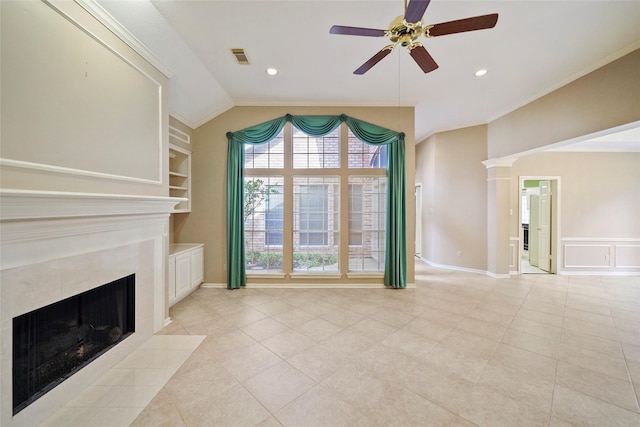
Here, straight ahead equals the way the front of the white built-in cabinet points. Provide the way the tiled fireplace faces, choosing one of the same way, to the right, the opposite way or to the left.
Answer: the same way

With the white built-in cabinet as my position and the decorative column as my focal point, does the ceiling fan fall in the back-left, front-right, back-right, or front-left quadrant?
front-right

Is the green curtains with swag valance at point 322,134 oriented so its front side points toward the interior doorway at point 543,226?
no

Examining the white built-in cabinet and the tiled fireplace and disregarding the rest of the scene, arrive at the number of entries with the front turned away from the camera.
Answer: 0

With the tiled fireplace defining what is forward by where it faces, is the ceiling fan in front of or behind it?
in front

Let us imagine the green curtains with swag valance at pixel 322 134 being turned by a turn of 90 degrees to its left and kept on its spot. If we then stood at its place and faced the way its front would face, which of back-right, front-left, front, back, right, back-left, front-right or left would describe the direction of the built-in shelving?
back

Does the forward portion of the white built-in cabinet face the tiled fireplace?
no

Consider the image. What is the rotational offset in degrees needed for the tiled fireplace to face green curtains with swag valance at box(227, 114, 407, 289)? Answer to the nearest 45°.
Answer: approximately 45° to its left

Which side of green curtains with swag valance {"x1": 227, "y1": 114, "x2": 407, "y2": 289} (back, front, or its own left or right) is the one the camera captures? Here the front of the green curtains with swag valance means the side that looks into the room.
front

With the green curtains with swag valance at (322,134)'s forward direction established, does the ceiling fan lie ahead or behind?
ahead

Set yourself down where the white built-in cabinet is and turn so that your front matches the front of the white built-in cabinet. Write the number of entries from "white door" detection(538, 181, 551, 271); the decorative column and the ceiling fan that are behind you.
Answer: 0

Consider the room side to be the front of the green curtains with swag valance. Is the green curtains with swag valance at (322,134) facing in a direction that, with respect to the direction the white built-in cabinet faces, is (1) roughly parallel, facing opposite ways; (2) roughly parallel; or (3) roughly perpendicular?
roughly perpendicular

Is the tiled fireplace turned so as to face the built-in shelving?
no

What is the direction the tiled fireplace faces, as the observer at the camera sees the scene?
facing the viewer and to the right of the viewer

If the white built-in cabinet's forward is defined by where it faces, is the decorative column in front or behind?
in front

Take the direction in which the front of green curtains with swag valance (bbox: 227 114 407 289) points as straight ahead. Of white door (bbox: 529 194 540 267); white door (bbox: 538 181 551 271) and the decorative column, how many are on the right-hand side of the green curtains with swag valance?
0

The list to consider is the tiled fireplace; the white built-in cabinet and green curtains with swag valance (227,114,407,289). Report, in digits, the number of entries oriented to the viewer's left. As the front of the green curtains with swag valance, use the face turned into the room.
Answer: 0

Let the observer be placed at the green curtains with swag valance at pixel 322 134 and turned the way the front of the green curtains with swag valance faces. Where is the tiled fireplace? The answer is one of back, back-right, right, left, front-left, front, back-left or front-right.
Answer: front-right
